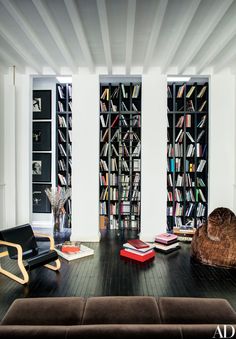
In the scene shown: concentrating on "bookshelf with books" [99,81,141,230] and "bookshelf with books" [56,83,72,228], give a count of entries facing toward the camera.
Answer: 2

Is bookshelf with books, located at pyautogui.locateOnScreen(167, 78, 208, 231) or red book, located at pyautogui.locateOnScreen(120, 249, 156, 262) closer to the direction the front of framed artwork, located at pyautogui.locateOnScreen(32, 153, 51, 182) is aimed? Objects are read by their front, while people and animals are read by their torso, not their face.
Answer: the red book

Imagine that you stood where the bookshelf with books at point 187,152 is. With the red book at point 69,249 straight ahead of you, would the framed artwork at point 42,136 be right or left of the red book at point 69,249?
right

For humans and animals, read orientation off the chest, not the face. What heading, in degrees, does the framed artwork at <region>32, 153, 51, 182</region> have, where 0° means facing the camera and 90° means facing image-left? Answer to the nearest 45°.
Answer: approximately 0°

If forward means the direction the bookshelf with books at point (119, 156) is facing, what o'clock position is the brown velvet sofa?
The brown velvet sofa is roughly at 12 o'clock from the bookshelf with books.

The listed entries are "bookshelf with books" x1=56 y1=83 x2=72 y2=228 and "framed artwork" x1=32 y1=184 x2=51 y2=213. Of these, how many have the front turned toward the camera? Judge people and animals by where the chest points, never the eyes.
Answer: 2

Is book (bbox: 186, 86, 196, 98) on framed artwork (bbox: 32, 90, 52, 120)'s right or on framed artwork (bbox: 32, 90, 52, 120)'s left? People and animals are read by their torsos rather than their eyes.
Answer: on its left

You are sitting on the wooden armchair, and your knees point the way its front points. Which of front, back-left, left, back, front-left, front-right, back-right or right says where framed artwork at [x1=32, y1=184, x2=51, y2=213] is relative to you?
back-left

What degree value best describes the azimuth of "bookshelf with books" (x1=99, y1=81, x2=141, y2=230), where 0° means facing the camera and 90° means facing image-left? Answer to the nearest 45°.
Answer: approximately 0°

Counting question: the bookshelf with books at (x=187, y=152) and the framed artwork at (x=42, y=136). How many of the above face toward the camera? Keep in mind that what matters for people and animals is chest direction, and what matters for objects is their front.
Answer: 2

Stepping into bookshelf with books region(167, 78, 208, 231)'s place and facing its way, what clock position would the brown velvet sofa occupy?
The brown velvet sofa is roughly at 12 o'clock from the bookshelf with books.
